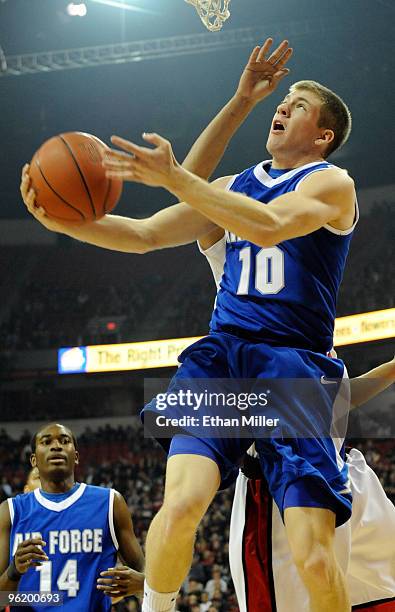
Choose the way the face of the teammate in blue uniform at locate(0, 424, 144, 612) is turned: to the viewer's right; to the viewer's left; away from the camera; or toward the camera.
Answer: toward the camera

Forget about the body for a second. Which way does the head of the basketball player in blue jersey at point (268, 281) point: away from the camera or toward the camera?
toward the camera

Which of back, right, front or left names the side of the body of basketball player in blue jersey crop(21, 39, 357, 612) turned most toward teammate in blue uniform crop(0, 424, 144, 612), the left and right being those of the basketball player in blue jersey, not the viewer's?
right

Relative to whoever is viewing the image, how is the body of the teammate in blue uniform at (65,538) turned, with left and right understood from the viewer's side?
facing the viewer

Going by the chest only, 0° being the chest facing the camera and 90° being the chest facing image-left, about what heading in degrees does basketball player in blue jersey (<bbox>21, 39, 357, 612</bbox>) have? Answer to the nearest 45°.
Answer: approximately 45°

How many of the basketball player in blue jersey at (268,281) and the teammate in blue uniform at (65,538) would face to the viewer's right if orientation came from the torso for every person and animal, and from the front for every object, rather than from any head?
0

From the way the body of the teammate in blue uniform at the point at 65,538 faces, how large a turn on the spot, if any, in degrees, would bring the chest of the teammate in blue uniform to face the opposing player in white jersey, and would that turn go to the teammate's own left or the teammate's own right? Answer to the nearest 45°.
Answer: approximately 45° to the teammate's own left

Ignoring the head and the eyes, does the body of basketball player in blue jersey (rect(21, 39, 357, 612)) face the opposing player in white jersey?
no
